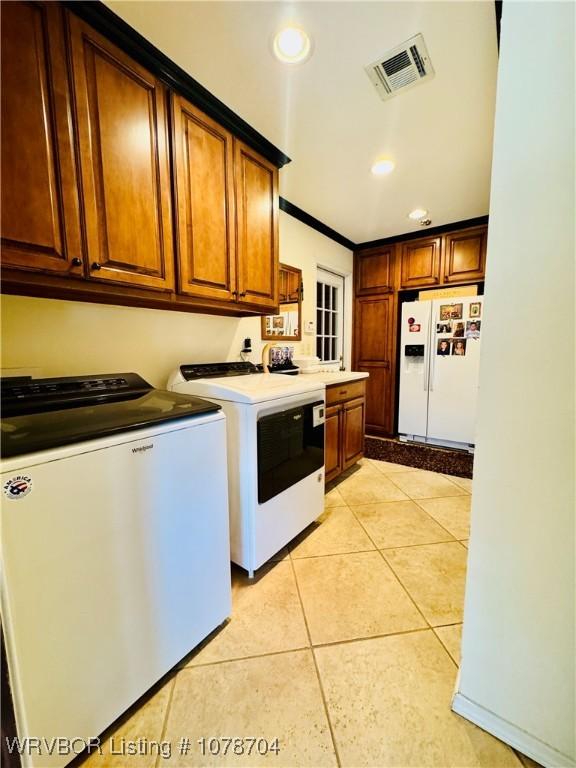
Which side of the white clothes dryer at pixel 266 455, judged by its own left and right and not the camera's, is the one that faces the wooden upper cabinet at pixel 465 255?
left

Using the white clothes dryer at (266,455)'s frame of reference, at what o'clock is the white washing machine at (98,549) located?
the white washing machine at (98,549) is roughly at 3 o'clock from the white clothes dryer at (266,455).

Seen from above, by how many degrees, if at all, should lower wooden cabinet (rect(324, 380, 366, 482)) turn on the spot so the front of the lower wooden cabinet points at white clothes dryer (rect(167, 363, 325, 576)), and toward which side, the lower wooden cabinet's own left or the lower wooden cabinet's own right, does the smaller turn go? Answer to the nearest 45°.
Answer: approximately 45° to the lower wooden cabinet's own right

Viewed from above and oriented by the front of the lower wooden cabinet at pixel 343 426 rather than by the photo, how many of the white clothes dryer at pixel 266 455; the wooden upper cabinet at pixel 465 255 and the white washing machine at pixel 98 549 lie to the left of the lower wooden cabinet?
1

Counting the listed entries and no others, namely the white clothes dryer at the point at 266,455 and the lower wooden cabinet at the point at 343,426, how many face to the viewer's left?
0

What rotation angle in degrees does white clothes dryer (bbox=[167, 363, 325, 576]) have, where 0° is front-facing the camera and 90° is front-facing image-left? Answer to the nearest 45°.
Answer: approximately 315°
